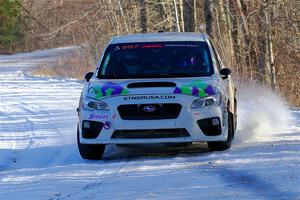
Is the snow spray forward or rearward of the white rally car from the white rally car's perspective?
rearward

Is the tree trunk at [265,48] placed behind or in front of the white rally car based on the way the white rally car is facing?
behind

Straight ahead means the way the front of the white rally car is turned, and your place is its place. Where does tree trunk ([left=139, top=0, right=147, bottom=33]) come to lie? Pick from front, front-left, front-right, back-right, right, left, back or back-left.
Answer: back

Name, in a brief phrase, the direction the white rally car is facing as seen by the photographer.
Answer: facing the viewer

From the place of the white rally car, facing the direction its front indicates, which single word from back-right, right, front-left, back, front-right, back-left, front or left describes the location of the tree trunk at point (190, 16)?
back

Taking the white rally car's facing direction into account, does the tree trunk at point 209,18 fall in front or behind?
behind
